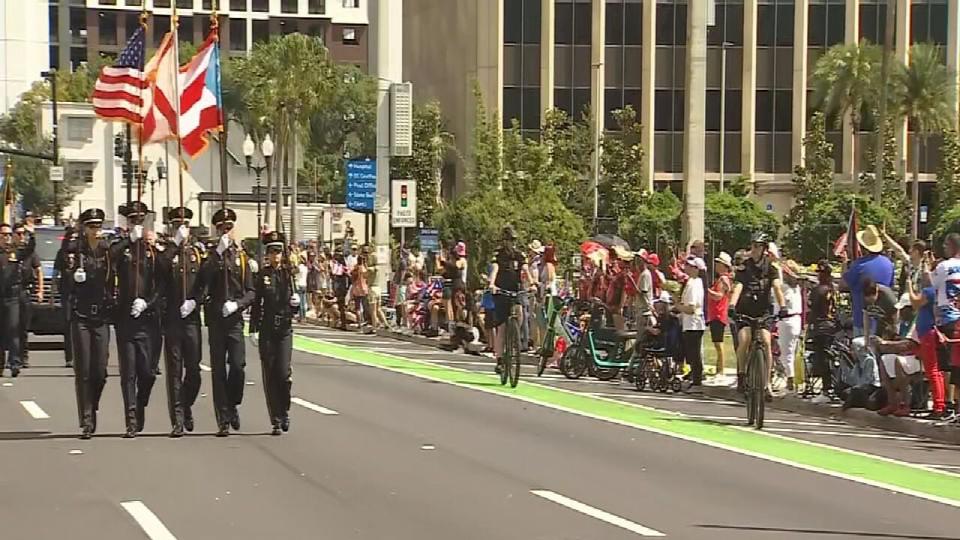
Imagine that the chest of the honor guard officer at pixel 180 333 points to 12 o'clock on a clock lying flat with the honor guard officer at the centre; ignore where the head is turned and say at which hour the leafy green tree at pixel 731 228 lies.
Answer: The leafy green tree is roughly at 7 o'clock from the honor guard officer.

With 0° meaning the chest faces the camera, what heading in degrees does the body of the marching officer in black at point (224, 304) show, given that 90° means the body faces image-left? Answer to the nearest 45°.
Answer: approximately 0°

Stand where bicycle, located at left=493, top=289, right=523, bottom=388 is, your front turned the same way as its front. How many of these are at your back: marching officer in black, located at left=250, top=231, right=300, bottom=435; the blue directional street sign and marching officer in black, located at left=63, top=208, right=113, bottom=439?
1

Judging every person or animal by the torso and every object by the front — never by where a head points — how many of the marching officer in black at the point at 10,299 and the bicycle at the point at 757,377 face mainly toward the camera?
2

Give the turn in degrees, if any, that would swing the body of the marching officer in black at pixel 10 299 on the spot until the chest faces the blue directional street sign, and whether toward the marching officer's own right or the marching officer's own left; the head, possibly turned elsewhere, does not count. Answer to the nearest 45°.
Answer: approximately 135° to the marching officer's own left

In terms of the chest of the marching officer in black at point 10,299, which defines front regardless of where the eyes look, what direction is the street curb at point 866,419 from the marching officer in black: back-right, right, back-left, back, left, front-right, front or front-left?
front-left

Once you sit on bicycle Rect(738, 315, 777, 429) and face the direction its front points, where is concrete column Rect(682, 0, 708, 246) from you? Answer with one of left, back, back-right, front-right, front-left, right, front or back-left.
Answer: back
